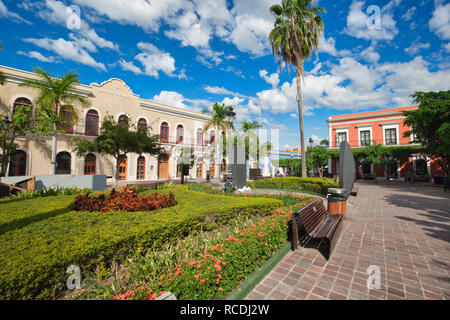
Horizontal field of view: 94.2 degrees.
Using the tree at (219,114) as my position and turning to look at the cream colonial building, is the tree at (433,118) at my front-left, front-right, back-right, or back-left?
back-left

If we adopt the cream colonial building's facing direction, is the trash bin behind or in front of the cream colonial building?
in front

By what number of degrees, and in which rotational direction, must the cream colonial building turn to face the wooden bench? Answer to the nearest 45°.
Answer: approximately 45° to its right

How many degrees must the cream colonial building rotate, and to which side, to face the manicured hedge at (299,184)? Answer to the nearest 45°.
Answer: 0° — it already faces it

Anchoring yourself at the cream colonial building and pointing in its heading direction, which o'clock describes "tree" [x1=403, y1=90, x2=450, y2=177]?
The tree is roughly at 12 o'clock from the cream colonial building.

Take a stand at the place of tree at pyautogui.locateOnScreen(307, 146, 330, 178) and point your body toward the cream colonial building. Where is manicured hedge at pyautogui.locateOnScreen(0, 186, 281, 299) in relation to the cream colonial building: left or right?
left

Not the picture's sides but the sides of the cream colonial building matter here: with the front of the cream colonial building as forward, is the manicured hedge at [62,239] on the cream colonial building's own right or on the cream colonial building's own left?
on the cream colonial building's own right

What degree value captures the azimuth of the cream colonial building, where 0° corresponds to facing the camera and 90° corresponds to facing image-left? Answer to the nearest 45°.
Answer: approximately 315°

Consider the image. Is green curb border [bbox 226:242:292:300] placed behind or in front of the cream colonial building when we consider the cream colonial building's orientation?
in front

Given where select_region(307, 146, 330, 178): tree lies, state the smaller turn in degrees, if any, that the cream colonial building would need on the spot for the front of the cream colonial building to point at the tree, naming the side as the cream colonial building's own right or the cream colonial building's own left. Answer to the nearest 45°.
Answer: approximately 45° to the cream colonial building's own left

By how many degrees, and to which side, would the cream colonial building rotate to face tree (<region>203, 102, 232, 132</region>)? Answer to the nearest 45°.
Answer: approximately 45° to its left
